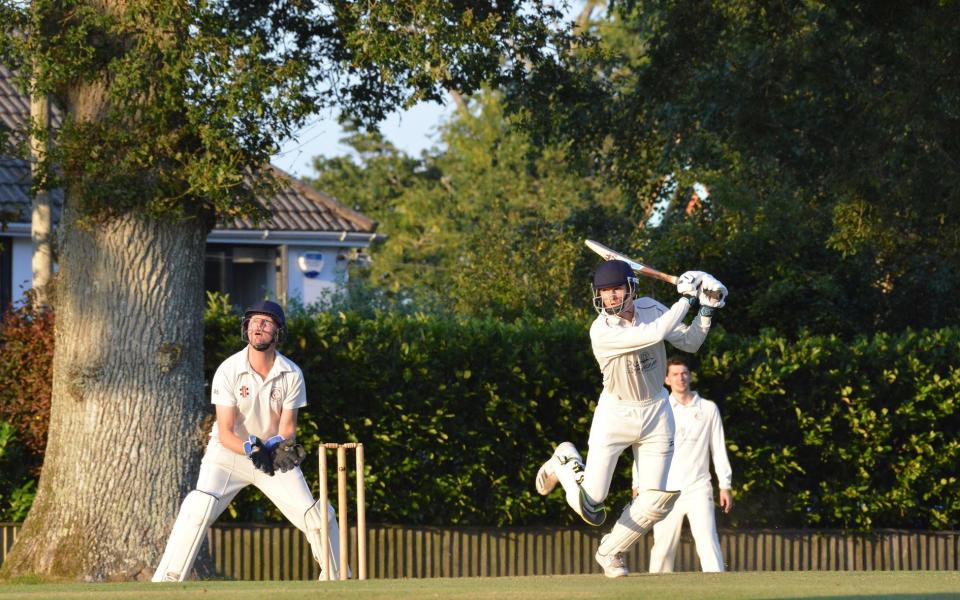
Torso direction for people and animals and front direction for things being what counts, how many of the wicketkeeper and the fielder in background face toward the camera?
2

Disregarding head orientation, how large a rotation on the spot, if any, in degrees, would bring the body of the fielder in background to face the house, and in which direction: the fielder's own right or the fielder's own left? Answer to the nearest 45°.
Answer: approximately 135° to the fielder's own right

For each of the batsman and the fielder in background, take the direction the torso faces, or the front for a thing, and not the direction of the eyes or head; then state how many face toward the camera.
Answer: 2

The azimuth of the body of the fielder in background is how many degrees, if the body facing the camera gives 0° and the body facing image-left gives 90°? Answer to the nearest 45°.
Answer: approximately 0°

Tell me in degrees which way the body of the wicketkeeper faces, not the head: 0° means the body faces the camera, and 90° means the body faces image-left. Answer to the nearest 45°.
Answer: approximately 0°
